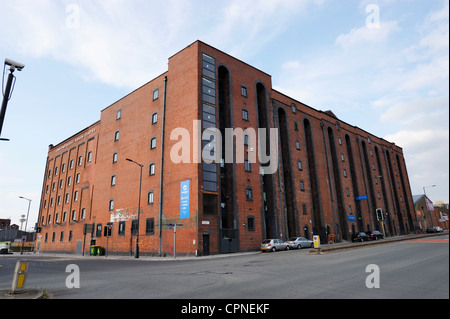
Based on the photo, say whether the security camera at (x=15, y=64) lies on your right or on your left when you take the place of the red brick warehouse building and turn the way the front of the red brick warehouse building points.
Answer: on your right

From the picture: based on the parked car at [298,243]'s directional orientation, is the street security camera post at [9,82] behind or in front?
behind

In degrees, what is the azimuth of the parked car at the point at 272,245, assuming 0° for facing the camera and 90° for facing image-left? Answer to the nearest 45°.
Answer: approximately 225°

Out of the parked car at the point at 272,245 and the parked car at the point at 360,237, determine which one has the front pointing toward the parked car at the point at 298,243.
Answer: the parked car at the point at 272,245

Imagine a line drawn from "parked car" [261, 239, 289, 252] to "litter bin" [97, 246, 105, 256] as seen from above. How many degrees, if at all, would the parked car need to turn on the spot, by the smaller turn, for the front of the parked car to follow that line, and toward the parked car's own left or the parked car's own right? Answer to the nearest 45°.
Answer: approximately 135° to the parked car's own left

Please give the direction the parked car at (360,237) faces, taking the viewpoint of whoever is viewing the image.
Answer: facing away from the viewer and to the right of the viewer

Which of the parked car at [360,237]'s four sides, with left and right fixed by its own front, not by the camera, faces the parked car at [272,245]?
back
